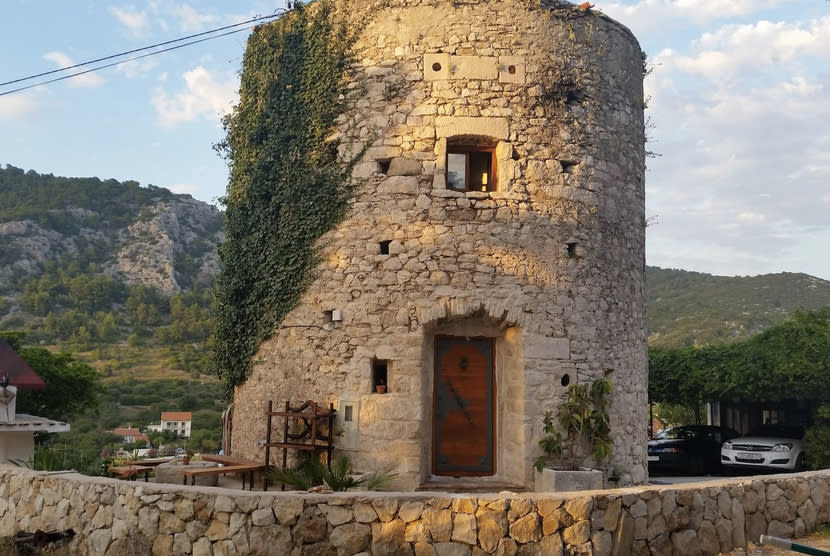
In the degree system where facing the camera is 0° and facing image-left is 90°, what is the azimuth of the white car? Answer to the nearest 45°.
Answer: approximately 45°

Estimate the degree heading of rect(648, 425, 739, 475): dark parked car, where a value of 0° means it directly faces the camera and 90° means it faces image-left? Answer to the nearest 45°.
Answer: approximately 45°

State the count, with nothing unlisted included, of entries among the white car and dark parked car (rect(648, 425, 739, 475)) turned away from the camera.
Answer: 0

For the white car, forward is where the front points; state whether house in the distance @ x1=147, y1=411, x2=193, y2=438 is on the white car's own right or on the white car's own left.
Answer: on the white car's own right

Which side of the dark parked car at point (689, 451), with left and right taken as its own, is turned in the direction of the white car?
left
